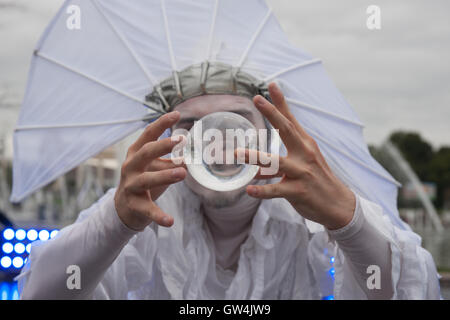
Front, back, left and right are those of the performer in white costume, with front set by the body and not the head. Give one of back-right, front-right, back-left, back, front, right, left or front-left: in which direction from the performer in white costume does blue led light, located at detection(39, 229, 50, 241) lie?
back-right

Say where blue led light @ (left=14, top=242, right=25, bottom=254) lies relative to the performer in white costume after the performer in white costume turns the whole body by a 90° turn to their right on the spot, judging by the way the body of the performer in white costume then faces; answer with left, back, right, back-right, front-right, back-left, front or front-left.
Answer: front-right

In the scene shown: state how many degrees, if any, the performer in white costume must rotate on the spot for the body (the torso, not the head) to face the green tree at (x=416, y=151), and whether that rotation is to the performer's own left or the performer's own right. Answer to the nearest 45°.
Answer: approximately 180°

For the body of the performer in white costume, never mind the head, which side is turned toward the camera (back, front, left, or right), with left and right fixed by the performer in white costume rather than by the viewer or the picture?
front

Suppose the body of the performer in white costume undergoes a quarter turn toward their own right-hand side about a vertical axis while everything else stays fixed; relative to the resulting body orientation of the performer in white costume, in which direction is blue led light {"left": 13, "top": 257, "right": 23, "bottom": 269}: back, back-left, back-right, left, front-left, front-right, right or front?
front-right

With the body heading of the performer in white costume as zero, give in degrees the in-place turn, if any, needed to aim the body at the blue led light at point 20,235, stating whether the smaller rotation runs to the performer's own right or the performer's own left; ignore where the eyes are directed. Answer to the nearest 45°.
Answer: approximately 135° to the performer's own right

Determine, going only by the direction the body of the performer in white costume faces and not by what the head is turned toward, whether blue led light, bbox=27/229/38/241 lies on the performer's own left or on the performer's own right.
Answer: on the performer's own right

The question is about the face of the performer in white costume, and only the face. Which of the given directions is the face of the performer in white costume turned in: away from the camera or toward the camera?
toward the camera
